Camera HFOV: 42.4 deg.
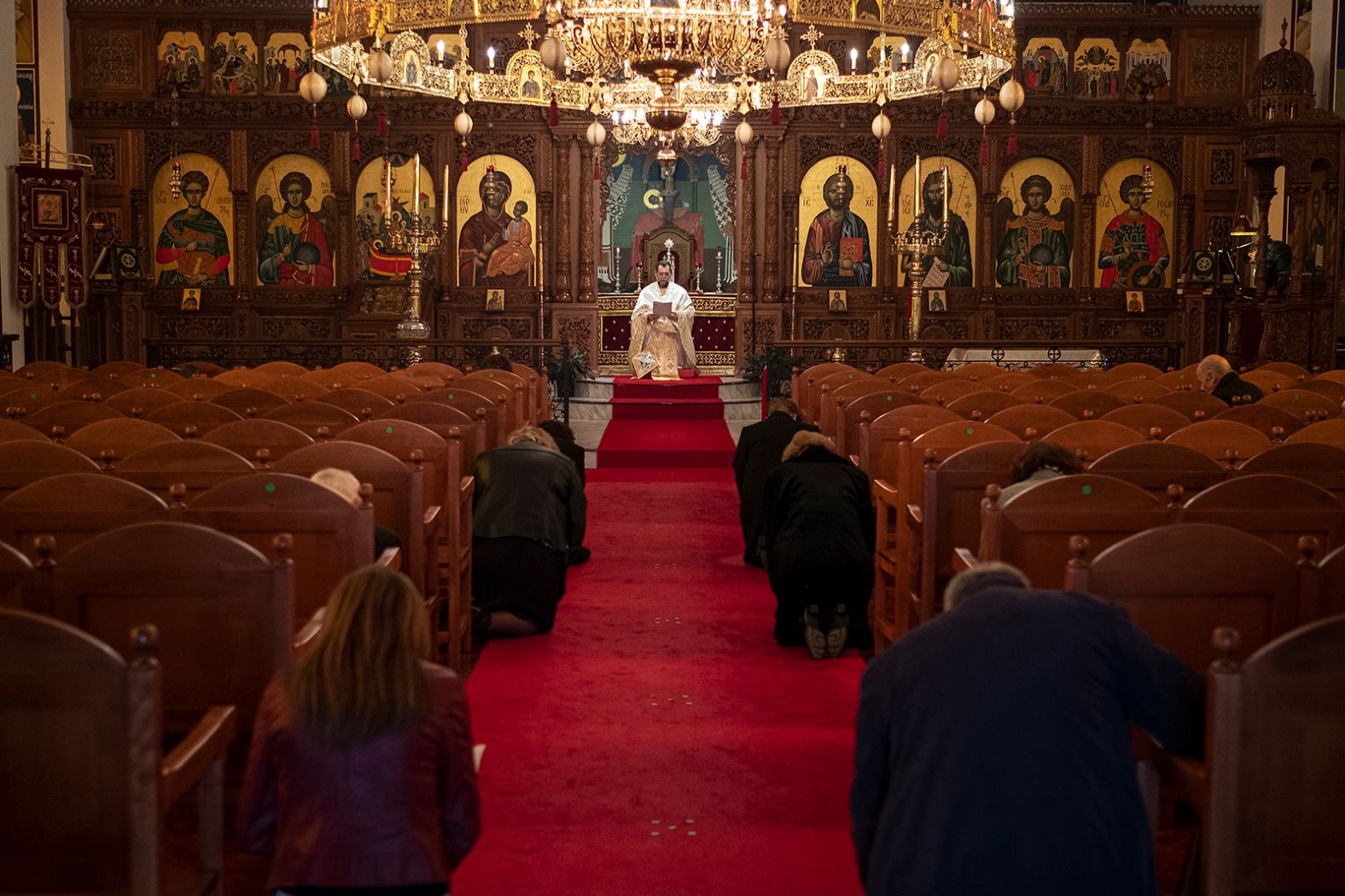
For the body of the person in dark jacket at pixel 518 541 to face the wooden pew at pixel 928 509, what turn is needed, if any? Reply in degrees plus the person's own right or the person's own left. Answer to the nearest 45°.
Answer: approximately 135° to the person's own right

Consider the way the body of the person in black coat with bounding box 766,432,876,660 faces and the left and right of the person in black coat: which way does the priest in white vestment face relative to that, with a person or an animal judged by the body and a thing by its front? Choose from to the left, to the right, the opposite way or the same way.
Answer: the opposite way

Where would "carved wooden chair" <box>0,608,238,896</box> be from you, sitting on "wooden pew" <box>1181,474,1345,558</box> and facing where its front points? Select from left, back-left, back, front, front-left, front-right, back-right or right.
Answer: back-left

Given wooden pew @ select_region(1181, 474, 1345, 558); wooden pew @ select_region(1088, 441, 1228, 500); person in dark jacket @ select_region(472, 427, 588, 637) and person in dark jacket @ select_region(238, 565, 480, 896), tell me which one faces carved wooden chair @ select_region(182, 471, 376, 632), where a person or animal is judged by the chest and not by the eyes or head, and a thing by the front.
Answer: person in dark jacket @ select_region(238, 565, 480, 896)

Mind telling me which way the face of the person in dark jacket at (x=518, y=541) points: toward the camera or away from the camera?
away from the camera

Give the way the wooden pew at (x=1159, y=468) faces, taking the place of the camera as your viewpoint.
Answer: facing away from the viewer

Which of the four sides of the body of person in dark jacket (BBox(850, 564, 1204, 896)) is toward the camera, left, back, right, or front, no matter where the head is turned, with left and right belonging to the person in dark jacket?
back

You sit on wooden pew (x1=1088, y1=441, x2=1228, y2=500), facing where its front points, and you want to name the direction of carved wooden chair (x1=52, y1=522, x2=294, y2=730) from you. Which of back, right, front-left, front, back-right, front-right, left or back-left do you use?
back-left

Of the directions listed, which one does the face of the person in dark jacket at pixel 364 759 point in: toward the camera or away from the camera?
away from the camera

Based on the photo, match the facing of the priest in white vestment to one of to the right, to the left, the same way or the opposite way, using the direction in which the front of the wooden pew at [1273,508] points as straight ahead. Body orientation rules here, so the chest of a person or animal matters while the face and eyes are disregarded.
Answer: the opposite way

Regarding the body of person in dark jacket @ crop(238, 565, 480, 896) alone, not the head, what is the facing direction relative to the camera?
away from the camera

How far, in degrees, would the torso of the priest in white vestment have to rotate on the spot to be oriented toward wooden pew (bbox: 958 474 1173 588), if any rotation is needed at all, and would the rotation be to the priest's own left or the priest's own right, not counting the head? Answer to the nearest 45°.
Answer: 0° — they already face it

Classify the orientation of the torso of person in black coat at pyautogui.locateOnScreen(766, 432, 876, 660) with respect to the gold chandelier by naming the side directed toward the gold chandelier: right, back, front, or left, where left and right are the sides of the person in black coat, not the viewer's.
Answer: front

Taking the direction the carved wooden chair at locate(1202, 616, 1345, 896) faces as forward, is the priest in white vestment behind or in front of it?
in front
